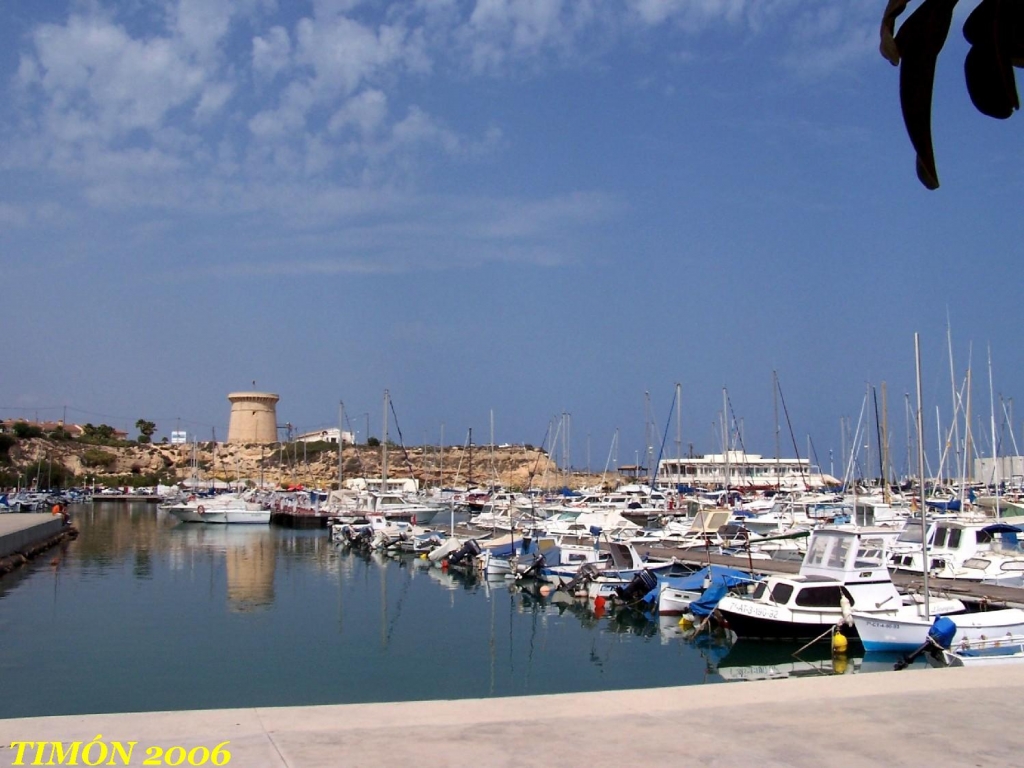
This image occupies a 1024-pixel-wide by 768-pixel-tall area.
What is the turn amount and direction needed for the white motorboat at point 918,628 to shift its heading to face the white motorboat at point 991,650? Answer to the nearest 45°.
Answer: approximately 135° to its left

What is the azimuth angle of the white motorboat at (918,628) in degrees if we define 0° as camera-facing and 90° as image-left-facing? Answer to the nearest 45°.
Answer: approximately 90°

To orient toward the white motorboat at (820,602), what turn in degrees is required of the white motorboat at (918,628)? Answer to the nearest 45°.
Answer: approximately 45° to its right
